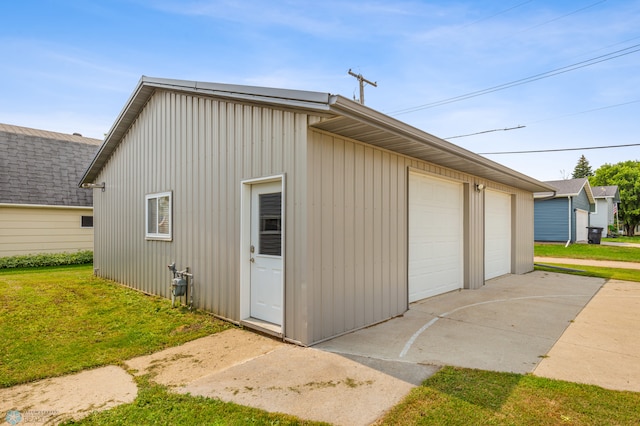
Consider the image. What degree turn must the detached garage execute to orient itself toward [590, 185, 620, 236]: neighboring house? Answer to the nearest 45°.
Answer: approximately 90° to its left

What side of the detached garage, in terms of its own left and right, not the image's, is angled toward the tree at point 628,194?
left

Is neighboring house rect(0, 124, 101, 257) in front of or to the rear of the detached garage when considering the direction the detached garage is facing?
to the rear

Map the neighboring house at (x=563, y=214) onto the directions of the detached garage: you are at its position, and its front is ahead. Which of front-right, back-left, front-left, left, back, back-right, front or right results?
left

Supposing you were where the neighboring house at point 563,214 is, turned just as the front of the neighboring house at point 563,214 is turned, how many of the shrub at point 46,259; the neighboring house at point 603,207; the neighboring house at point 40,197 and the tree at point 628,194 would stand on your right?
2

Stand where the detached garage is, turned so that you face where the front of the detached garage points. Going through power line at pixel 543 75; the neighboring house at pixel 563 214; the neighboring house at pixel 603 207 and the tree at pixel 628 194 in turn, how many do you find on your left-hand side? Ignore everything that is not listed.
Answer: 4

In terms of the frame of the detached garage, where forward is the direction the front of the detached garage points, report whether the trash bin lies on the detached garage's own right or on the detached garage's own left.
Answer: on the detached garage's own left

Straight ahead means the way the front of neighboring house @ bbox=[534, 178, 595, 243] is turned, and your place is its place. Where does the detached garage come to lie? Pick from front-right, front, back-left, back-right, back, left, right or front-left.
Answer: front-right

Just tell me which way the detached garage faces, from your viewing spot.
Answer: facing the viewer and to the right of the viewer

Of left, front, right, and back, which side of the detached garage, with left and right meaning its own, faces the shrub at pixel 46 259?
back
